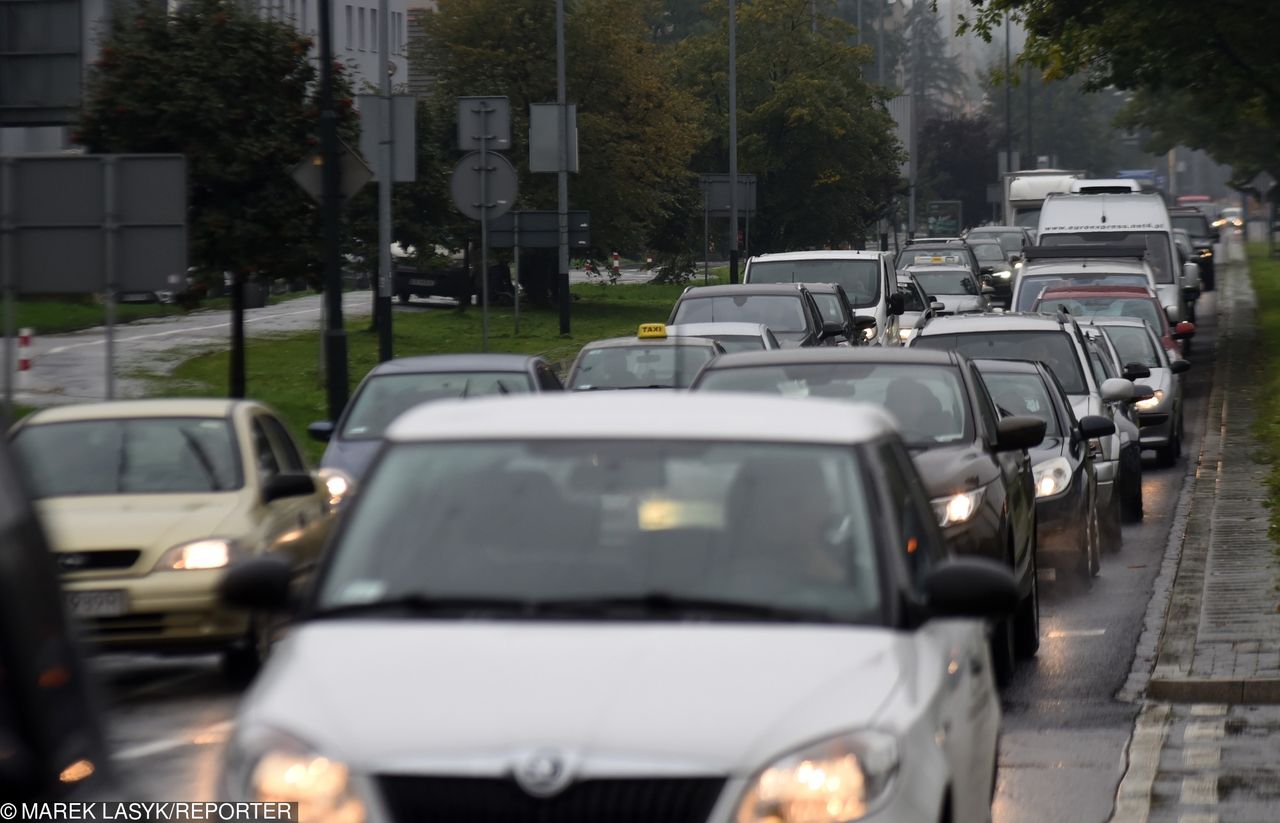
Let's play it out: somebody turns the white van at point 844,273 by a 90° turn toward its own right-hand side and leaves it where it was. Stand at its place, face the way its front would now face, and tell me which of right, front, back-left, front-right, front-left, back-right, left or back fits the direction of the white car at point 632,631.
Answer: left

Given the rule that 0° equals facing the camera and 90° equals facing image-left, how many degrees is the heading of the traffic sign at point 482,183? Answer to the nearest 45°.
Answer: approximately 180°

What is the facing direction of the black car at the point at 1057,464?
toward the camera

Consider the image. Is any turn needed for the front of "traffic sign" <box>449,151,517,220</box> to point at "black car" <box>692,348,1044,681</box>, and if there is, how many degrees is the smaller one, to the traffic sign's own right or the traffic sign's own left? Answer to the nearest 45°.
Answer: approximately 180°

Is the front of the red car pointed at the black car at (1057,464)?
yes

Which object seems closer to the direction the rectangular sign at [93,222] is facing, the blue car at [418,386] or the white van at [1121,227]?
the white van

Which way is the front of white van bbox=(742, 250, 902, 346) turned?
toward the camera

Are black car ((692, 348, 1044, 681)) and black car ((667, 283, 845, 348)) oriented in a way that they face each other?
no

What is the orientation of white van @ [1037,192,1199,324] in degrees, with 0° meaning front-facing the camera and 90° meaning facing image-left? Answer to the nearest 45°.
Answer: approximately 0°

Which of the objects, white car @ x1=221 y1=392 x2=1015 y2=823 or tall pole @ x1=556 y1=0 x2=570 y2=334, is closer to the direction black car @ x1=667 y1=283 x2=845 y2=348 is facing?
the white car

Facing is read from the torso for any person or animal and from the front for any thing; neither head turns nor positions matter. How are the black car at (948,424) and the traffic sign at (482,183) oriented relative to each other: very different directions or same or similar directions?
very different directions

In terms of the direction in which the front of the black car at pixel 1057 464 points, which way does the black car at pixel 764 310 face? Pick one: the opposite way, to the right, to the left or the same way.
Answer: the same way

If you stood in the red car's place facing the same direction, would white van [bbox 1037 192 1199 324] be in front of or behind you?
behind

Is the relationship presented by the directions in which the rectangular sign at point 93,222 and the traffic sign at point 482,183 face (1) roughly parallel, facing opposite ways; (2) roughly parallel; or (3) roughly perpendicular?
roughly parallel

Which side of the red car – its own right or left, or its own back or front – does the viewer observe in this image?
front

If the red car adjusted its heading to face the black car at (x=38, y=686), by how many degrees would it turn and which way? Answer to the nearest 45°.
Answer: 0° — it already faces it
